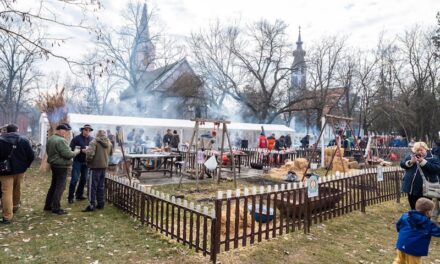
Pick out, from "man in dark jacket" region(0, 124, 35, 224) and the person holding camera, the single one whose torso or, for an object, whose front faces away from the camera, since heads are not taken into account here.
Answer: the man in dark jacket

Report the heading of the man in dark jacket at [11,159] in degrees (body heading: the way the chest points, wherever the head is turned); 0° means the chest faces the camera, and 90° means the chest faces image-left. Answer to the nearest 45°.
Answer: approximately 180°

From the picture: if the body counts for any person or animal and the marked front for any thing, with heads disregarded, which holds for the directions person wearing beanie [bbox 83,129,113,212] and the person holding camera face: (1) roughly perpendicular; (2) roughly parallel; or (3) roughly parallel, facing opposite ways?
roughly perpendicular
